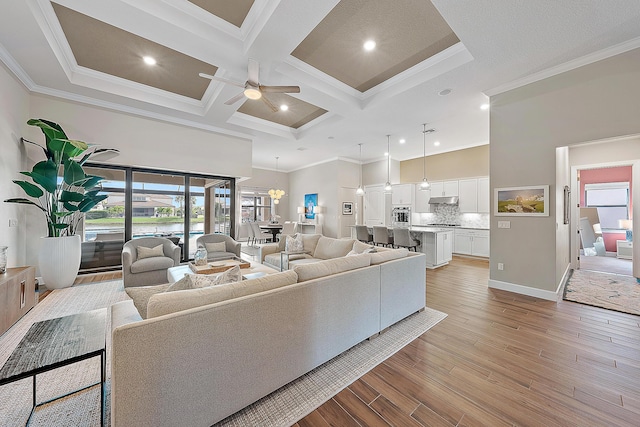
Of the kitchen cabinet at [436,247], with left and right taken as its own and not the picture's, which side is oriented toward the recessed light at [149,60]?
right

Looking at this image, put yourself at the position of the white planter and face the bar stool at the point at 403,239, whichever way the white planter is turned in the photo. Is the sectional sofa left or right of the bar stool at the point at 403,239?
right

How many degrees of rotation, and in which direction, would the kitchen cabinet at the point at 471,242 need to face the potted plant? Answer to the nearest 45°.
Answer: approximately 45° to its right

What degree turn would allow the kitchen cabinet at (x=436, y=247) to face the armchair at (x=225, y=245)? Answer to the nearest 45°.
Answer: approximately 90° to its right

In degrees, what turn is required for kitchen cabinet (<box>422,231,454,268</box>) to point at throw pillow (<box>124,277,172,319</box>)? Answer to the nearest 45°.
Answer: approximately 45° to its right

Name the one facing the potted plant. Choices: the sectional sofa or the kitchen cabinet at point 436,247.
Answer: the sectional sofa

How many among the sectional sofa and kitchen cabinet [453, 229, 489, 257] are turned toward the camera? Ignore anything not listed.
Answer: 1

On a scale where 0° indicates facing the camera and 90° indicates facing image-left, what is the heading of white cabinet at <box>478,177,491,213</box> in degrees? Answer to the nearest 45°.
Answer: approximately 45°
